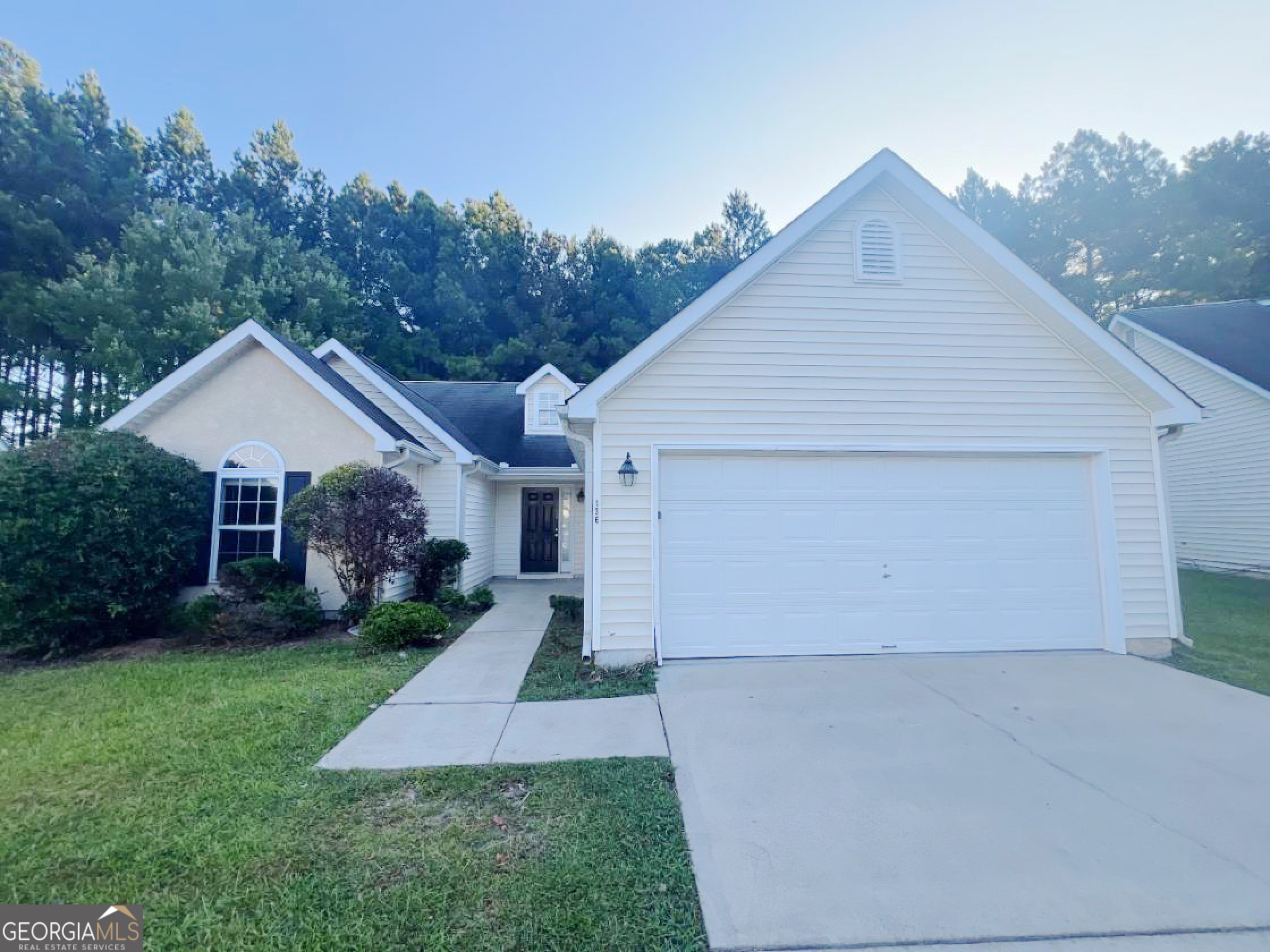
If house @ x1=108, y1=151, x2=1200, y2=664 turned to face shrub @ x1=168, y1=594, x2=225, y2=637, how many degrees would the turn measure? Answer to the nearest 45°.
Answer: approximately 90° to its right

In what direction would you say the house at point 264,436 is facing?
toward the camera

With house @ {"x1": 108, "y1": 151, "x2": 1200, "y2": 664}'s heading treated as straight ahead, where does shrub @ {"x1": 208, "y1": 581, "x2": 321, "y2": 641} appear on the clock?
The shrub is roughly at 3 o'clock from the house.

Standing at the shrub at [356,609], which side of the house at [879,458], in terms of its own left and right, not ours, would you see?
right

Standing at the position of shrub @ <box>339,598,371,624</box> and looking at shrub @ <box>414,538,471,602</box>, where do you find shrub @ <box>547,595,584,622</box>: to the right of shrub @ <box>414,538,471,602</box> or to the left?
right
